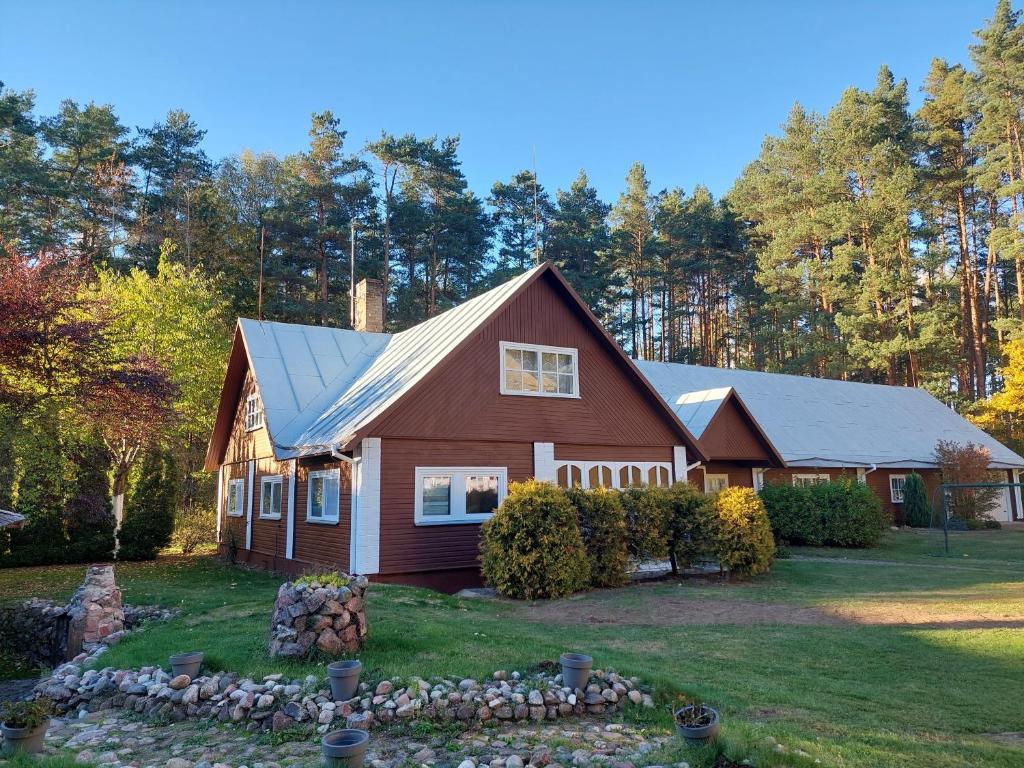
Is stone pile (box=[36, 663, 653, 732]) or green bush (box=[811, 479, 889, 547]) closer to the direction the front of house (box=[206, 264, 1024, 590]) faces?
the stone pile

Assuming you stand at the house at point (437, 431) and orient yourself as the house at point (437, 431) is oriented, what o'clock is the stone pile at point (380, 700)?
The stone pile is roughly at 1 o'clock from the house.

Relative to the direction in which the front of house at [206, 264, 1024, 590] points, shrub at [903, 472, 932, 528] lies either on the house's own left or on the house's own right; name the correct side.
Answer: on the house's own left

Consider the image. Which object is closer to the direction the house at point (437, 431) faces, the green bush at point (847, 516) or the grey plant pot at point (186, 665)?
the grey plant pot

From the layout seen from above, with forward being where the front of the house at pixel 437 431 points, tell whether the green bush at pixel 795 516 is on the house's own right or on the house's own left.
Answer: on the house's own left

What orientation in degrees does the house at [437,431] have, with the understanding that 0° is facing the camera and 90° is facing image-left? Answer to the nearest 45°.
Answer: approximately 315°

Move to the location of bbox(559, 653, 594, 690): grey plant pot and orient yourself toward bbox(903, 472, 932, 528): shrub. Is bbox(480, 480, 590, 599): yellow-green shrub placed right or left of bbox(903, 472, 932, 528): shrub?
left

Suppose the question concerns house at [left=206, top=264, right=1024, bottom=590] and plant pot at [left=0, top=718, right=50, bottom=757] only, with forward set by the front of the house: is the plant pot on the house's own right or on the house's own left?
on the house's own right

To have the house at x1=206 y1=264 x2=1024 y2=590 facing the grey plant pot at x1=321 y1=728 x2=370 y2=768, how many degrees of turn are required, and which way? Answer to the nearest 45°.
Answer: approximately 45° to its right

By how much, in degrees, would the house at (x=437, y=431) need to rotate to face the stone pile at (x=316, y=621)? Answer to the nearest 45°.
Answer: approximately 45° to its right
